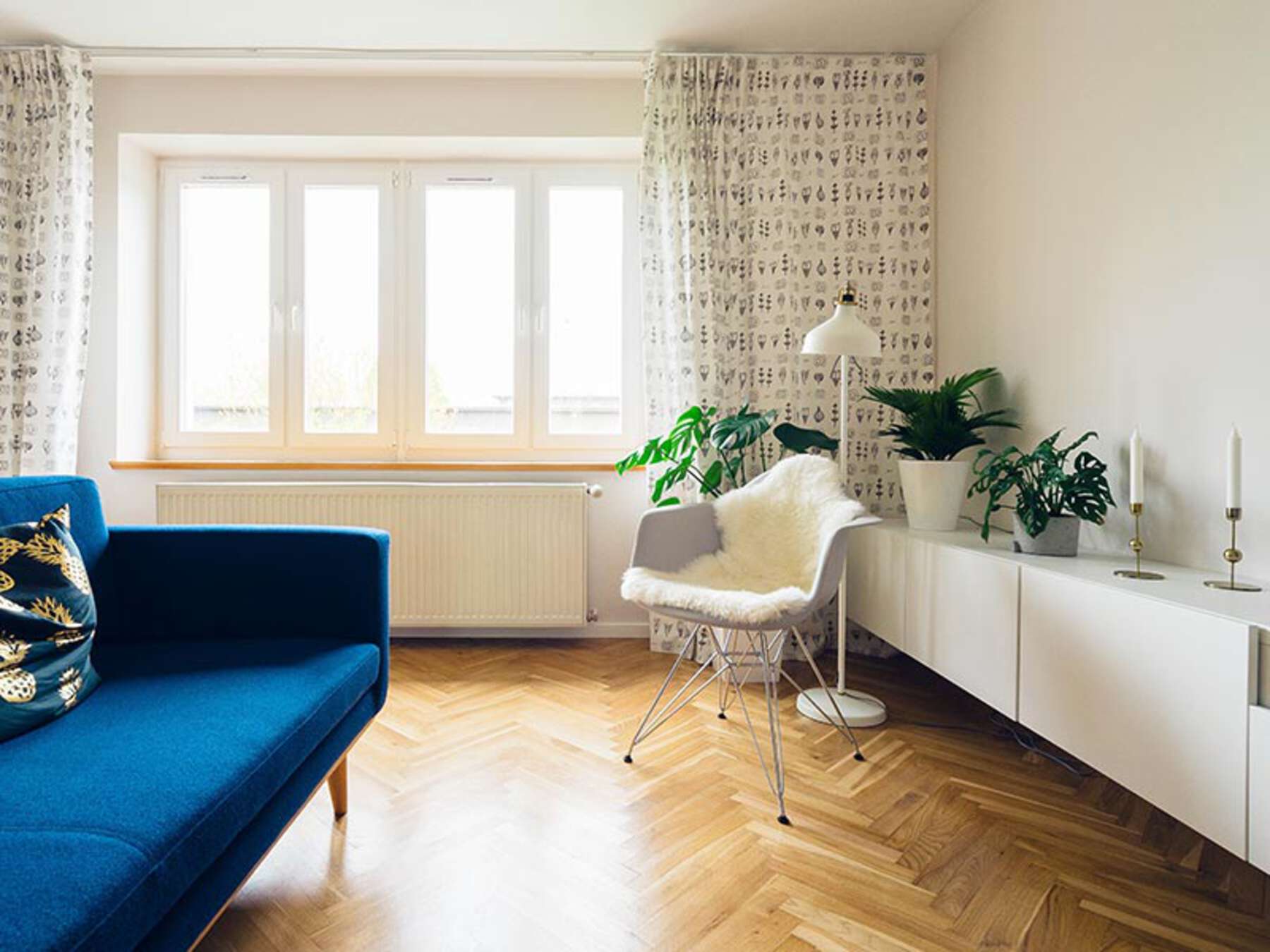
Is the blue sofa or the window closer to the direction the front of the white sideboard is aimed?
the blue sofa

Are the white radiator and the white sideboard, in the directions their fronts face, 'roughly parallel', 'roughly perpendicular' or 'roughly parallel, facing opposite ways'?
roughly perpendicular

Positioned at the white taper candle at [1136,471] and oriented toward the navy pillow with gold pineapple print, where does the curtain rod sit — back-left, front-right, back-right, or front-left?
front-right

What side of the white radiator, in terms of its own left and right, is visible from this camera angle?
front

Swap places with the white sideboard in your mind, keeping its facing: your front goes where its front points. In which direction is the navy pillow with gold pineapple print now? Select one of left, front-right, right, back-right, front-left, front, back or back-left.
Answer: front

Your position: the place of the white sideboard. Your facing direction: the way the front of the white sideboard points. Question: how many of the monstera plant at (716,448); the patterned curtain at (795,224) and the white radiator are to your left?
0

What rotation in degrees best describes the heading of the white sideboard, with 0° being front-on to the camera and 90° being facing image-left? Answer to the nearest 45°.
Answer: approximately 45°

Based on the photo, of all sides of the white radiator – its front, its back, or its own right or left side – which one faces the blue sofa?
front

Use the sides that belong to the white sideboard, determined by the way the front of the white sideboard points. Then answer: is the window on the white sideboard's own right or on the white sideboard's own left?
on the white sideboard's own right

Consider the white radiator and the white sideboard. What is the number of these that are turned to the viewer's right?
0

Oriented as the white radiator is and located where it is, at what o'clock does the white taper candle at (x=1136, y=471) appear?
The white taper candle is roughly at 11 o'clock from the white radiator.

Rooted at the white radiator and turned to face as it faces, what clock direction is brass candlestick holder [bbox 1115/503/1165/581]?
The brass candlestick holder is roughly at 11 o'clock from the white radiator.
